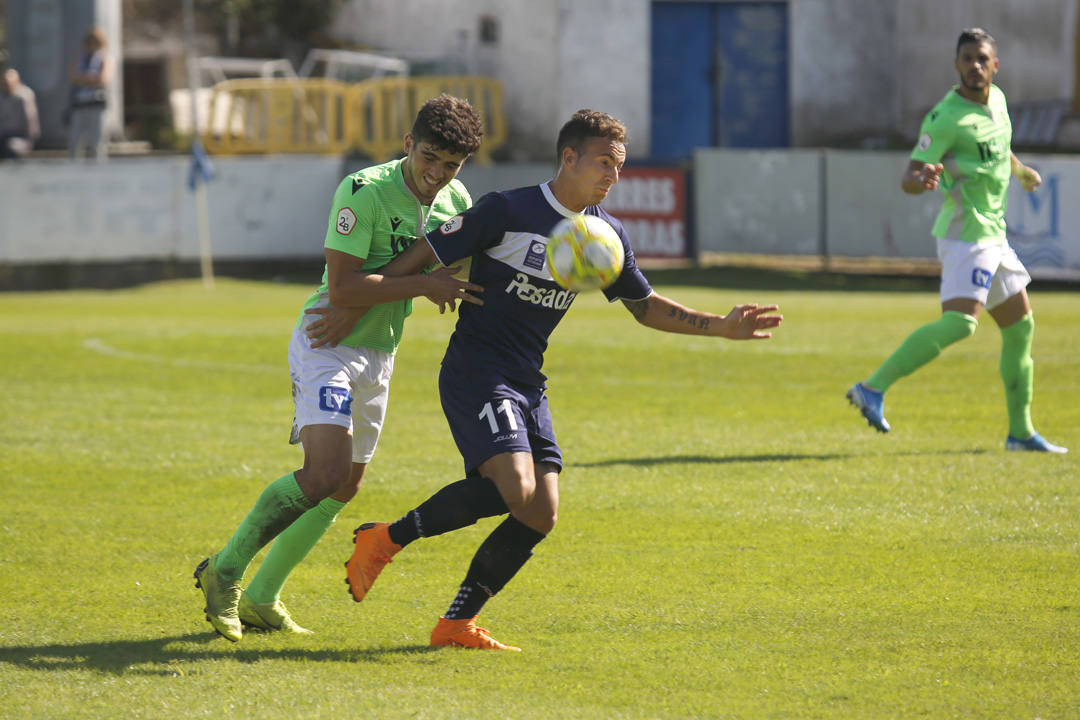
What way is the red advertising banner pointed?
toward the camera

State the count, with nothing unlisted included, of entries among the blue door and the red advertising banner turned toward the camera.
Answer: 2

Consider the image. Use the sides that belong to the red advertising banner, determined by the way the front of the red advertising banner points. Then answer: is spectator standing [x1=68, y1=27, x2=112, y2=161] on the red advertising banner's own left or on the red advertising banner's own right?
on the red advertising banner's own right

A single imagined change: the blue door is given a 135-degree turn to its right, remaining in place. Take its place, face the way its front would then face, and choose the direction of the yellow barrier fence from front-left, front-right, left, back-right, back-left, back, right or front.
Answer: left

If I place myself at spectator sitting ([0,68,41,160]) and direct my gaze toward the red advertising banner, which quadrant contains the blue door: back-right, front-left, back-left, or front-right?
front-left

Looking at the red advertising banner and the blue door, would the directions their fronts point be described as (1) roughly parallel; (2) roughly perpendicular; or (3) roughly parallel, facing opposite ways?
roughly parallel

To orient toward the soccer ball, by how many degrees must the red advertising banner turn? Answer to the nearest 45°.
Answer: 0° — it already faces it

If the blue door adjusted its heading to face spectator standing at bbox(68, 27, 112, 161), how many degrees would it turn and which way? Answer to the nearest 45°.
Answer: approximately 45° to its right

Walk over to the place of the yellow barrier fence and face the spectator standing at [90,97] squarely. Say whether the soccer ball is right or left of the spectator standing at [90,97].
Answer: left

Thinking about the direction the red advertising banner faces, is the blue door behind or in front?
behind

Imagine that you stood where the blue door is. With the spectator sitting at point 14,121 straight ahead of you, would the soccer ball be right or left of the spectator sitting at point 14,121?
left

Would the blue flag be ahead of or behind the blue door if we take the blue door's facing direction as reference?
ahead

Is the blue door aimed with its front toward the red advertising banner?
yes

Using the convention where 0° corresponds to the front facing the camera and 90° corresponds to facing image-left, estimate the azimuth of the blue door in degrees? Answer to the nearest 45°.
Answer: approximately 0°
